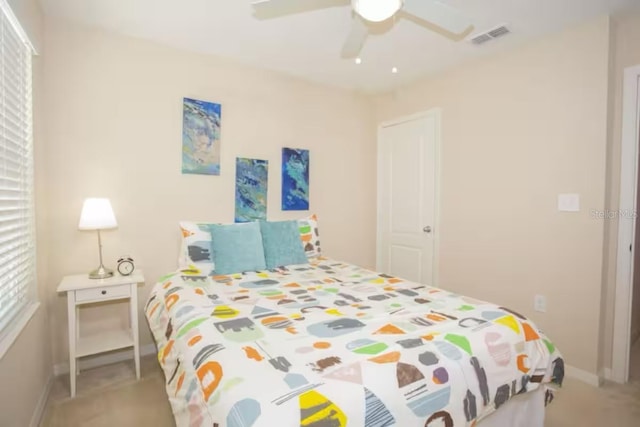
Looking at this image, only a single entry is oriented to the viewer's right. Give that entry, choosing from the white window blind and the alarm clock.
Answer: the white window blind

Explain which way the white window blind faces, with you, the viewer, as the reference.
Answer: facing to the right of the viewer

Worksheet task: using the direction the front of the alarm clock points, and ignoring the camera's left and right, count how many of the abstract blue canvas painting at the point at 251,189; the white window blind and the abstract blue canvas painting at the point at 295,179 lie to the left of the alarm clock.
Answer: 2

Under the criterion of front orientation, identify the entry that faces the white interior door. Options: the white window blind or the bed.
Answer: the white window blind

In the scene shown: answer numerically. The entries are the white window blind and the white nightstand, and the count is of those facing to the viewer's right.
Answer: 1

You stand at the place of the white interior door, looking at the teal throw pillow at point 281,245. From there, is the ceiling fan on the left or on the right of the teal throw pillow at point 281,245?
left

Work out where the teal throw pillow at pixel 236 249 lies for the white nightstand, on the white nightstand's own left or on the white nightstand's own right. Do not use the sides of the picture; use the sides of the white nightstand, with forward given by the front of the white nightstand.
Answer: on the white nightstand's own left

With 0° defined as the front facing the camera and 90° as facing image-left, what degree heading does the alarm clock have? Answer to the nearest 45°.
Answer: approximately 0°

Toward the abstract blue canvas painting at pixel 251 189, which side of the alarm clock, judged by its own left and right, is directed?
left

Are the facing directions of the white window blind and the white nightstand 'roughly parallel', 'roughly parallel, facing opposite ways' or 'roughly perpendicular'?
roughly perpendicular
